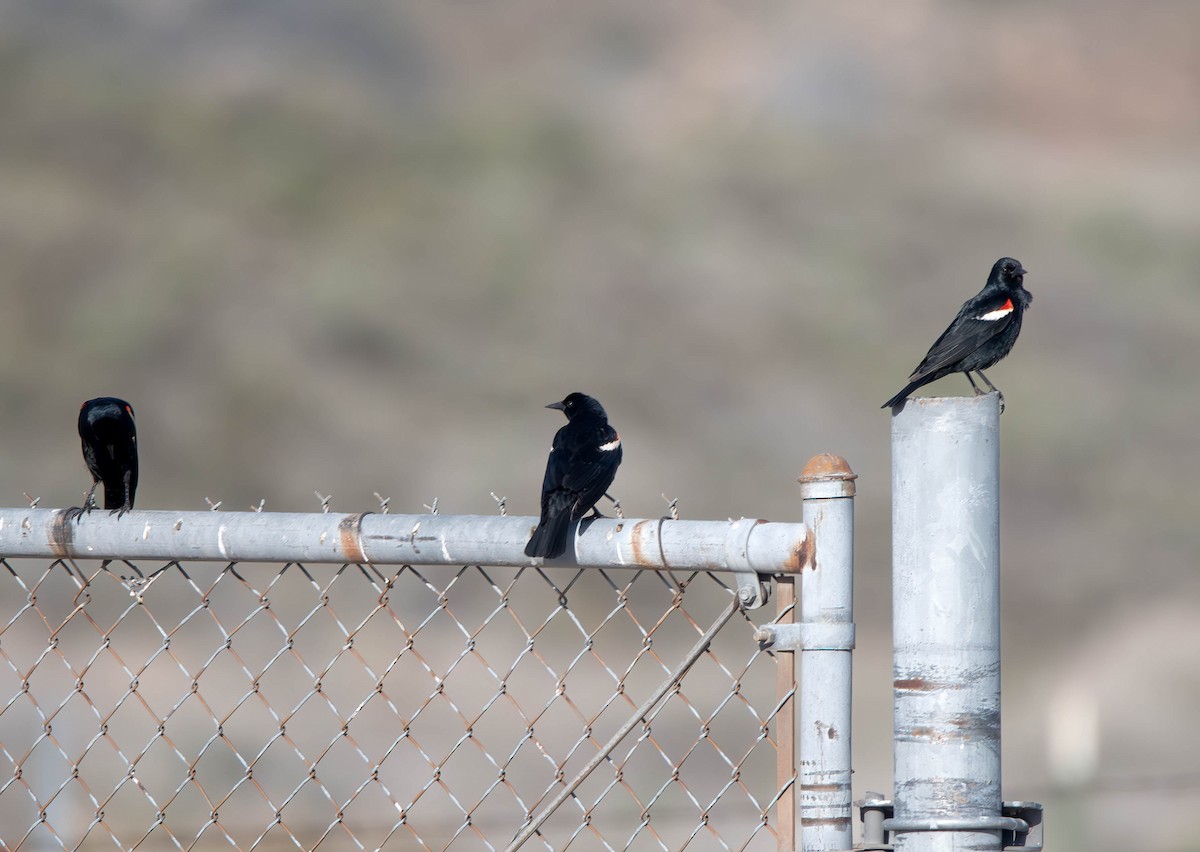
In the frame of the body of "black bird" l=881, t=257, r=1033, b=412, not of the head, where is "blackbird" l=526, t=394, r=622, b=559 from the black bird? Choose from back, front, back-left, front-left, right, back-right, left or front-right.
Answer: back-right

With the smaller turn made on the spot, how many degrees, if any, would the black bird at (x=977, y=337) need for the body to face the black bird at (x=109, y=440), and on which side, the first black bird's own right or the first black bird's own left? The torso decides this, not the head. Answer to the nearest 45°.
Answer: approximately 180°

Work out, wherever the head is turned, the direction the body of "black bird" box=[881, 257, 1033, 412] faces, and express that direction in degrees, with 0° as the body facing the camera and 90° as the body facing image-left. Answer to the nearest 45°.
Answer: approximately 270°
